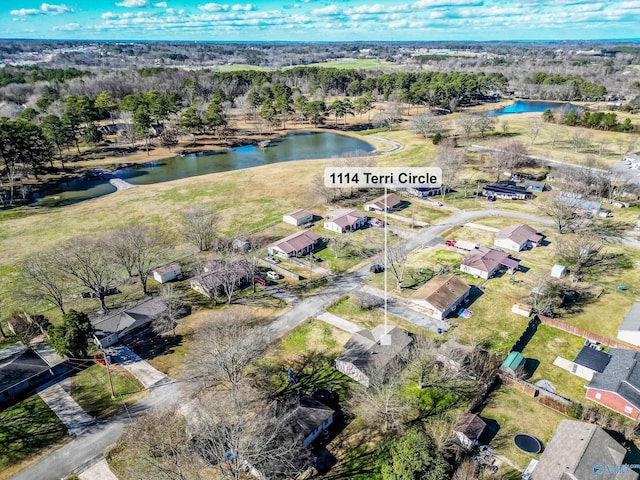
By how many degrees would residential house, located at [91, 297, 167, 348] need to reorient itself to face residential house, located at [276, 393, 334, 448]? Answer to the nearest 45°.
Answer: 0° — it already faces it

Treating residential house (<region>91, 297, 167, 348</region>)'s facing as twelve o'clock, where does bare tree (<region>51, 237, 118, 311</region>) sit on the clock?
The bare tree is roughly at 7 o'clock from the residential house.

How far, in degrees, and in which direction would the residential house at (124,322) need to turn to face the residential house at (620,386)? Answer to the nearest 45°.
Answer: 0° — it already faces it

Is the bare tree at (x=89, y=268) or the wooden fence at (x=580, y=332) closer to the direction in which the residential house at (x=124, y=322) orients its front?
the wooden fence

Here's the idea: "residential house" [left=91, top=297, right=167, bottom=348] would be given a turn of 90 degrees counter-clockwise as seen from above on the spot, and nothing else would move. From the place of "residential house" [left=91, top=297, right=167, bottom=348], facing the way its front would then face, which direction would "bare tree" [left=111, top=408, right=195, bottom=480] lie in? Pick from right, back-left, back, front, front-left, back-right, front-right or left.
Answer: back-right

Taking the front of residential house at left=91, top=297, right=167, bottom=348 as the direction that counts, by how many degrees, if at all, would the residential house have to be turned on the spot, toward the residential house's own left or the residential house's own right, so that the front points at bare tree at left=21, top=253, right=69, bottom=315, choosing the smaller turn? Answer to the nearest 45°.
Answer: approximately 180°

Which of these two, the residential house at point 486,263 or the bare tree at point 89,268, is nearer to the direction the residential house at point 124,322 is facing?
the residential house

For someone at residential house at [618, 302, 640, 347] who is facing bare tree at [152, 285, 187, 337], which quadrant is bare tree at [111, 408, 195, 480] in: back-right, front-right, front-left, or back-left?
front-left

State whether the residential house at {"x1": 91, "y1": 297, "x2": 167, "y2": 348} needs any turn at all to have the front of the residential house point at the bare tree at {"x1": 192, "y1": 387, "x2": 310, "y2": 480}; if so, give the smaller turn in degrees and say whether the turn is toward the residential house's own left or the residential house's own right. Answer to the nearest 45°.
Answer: approximately 45° to the residential house's own right

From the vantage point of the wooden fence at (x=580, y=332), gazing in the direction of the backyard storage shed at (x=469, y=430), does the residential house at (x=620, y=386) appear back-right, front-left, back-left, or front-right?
front-left

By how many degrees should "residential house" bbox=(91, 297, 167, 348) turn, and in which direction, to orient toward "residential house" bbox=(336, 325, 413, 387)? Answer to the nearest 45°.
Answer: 0° — it already faces it

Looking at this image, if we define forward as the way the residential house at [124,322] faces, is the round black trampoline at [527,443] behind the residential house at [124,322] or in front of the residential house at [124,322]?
in front

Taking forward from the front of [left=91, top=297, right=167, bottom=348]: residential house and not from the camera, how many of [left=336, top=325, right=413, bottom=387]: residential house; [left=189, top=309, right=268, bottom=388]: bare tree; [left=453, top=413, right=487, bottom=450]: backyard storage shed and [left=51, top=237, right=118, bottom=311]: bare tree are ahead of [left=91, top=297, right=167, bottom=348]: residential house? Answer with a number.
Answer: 3
